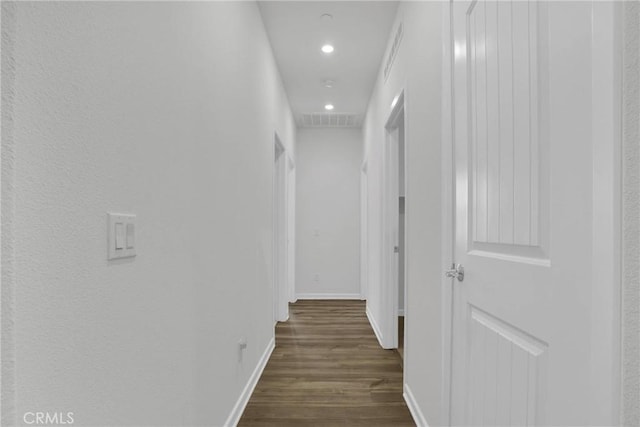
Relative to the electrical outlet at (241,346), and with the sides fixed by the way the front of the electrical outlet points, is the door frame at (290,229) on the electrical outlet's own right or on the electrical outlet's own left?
on the electrical outlet's own left

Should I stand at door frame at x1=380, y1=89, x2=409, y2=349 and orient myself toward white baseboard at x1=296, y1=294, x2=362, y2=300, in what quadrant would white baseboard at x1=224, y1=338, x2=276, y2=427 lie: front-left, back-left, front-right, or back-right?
back-left

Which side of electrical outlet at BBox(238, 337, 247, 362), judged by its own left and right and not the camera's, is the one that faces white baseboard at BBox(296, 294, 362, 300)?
left

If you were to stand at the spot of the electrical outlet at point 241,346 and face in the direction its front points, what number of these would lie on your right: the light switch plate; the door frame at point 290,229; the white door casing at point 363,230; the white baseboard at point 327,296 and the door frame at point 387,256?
1

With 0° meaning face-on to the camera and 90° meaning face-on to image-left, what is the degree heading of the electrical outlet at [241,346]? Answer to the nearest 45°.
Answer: approximately 270°

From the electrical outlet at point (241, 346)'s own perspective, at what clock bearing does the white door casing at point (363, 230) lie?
The white door casing is roughly at 10 o'clock from the electrical outlet.

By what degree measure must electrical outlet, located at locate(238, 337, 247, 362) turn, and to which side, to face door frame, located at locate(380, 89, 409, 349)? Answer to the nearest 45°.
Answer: approximately 45° to its left

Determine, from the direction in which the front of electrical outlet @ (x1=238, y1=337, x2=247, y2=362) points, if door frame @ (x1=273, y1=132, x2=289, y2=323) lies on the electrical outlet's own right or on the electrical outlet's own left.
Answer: on the electrical outlet's own left

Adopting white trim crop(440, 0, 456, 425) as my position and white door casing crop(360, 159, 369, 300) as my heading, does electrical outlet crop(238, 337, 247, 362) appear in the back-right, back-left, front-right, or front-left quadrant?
front-left
